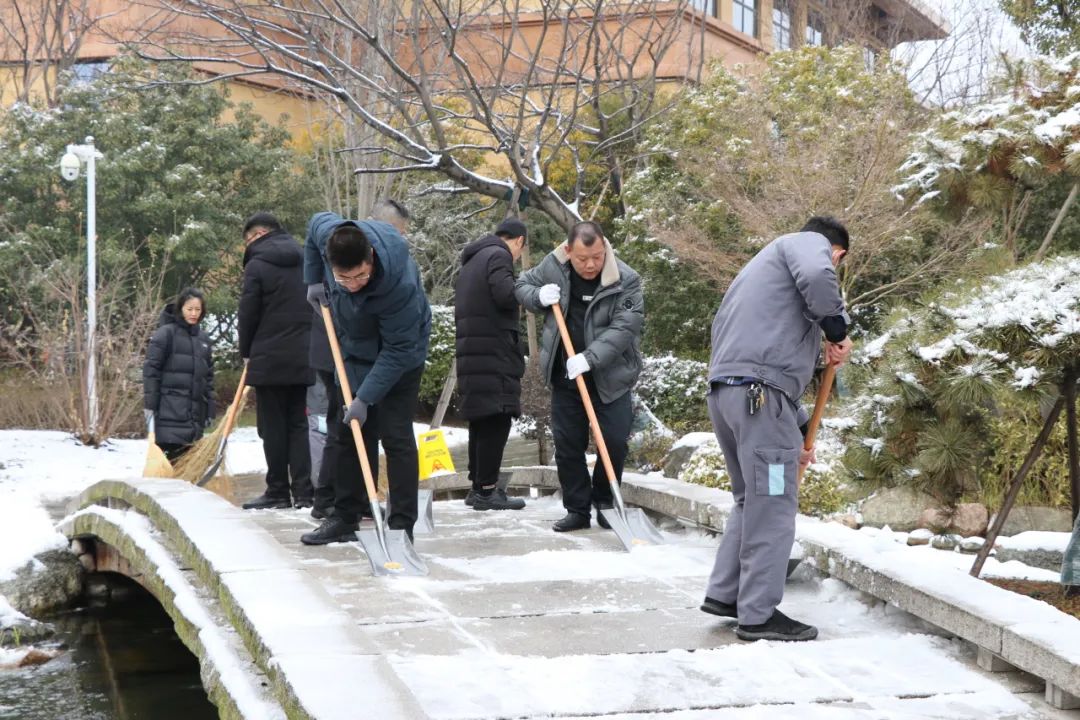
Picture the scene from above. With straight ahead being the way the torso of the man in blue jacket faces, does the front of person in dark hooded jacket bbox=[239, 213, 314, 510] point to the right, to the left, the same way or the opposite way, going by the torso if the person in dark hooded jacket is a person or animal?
to the right

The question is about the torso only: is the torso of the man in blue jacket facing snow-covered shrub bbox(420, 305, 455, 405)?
no

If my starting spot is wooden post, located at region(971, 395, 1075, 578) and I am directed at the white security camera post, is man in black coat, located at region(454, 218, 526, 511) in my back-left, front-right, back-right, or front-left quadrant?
front-left

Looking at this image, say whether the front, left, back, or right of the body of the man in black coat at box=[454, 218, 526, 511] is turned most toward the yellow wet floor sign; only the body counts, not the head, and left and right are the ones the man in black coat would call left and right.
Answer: left

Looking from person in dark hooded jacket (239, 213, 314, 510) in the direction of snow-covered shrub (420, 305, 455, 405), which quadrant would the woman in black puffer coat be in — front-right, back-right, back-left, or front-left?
front-left

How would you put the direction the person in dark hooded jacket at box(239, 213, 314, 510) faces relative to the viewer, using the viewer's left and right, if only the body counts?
facing away from the viewer and to the left of the viewer

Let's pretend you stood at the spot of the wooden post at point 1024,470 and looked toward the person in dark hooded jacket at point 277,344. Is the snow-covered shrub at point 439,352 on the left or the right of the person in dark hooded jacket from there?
right

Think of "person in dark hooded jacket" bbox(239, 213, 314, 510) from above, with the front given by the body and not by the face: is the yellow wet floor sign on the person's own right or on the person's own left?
on the person's own right

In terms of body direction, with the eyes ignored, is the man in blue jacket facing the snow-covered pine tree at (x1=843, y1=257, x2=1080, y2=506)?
no

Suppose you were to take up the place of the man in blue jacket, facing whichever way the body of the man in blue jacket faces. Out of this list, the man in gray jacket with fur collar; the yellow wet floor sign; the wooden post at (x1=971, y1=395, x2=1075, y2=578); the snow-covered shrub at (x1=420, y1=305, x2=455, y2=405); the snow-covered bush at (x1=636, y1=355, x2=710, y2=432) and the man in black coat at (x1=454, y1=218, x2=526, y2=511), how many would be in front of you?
0

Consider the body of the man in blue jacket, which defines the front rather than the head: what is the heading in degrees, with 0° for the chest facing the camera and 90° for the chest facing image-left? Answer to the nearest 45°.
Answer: approximately 45°

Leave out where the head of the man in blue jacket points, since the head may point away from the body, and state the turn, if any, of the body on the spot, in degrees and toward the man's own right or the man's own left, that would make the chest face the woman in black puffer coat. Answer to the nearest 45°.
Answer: approximately 135° to the man's own right
